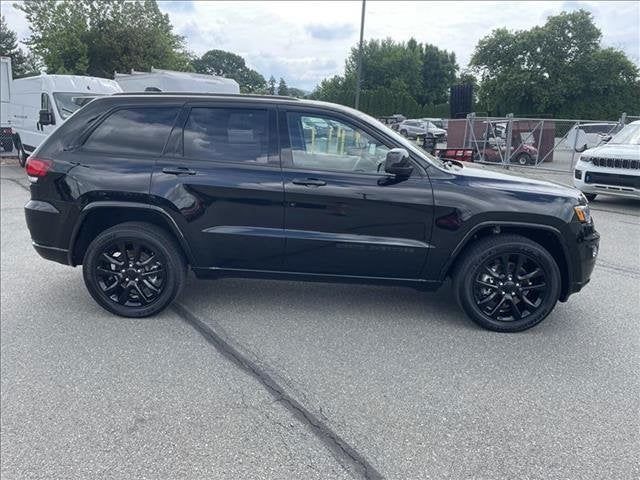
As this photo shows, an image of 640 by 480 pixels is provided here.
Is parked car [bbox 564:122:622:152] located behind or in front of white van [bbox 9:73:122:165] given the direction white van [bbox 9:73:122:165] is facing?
in front

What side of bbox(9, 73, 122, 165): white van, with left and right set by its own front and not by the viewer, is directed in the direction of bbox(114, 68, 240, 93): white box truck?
left

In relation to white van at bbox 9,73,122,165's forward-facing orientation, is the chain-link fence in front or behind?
in front

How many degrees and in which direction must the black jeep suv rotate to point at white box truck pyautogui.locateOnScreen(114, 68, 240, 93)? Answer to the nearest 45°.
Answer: approximately 90° to its left

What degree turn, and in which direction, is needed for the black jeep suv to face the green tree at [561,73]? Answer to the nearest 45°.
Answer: approximately 45° to its left

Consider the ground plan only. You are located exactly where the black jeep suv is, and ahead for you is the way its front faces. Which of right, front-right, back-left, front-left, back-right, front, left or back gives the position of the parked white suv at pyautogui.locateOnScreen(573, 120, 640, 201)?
front-left

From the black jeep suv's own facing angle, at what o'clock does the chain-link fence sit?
The chain-link fence is roughly at 10 o'clock from the black jeep suv.

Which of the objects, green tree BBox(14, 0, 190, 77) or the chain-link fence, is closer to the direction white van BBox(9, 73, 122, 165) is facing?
the chain-link fence

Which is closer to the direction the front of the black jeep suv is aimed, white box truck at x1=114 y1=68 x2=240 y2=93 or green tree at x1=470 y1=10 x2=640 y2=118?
the green tree

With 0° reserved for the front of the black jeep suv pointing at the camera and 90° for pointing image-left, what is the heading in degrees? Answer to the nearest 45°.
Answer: approximately 270°

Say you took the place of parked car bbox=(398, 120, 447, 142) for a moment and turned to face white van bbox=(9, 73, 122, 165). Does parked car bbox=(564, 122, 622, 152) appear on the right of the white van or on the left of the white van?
left

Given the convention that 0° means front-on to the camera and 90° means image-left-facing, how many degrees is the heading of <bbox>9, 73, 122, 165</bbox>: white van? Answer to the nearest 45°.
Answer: approximately 315°

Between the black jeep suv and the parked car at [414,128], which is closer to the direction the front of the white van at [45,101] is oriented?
the black jeep suv

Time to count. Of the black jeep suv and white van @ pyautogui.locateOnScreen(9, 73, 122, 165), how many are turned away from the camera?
0

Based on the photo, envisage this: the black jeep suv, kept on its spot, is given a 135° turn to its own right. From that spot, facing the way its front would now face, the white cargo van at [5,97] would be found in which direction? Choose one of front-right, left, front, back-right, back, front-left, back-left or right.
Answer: right
